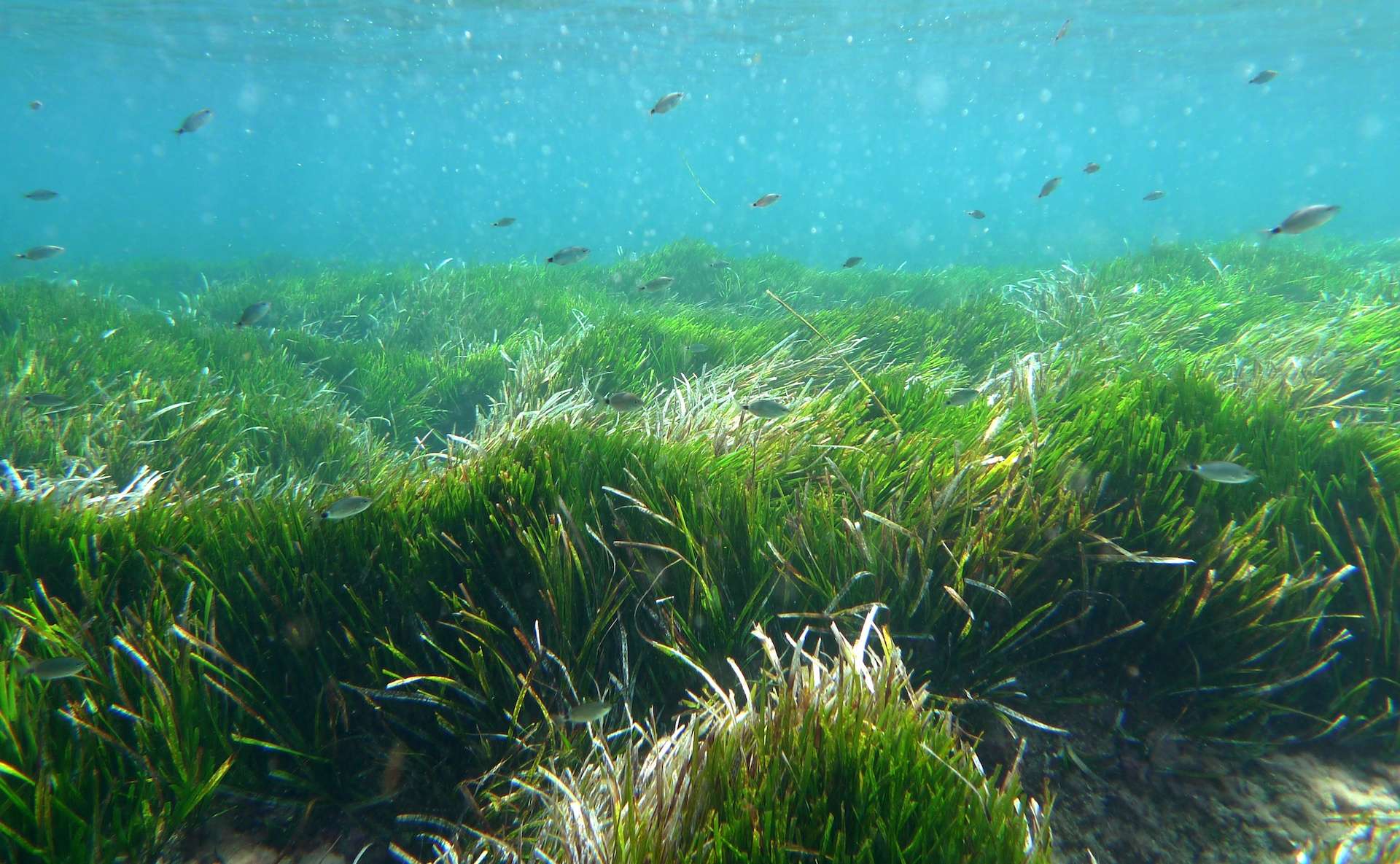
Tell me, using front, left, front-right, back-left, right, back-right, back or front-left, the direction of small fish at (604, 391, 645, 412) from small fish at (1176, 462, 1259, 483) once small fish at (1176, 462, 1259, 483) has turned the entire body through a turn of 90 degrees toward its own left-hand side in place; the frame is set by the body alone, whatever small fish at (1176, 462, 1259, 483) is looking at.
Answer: left

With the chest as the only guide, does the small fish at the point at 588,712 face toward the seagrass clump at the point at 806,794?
no

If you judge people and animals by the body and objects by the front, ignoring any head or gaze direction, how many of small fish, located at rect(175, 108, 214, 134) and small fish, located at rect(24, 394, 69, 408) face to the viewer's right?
2

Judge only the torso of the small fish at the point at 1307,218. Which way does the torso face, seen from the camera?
to the viewer's right

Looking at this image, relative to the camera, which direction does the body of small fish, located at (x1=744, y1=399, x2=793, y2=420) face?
to the viewer's right

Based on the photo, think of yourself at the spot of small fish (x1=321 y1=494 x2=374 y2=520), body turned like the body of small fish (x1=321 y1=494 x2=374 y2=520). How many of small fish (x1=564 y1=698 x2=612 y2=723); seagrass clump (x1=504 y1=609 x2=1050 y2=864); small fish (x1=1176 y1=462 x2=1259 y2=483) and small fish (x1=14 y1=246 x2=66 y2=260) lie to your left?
1

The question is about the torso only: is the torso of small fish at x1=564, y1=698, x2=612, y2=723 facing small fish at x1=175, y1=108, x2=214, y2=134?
no

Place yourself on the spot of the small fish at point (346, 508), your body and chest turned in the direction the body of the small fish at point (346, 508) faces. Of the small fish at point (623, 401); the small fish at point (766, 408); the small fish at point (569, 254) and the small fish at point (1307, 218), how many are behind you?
0

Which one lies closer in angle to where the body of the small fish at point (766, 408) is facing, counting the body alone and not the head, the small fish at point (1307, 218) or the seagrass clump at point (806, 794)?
the small fish

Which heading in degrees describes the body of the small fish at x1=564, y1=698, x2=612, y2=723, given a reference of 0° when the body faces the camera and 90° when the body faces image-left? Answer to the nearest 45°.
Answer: approximately 270°

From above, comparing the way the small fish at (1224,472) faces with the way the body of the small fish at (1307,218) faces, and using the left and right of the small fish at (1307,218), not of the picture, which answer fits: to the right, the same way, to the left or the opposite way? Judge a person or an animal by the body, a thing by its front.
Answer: the same way
